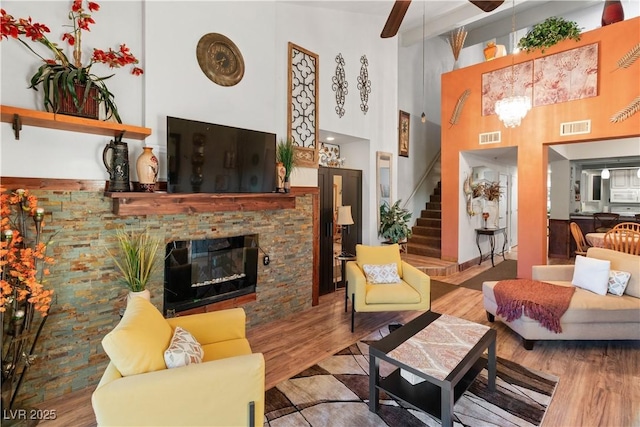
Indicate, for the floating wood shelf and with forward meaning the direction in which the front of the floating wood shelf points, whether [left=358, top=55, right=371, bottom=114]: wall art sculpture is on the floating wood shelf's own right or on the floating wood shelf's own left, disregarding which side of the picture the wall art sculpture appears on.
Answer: on the floating wood shelf's own left

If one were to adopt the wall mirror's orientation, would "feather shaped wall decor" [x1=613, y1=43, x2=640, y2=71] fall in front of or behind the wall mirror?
in front

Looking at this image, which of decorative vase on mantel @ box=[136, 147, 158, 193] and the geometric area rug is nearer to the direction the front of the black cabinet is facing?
the geometric area rug

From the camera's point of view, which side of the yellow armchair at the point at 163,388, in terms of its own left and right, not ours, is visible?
right

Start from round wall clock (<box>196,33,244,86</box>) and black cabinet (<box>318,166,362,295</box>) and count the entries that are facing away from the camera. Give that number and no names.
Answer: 0

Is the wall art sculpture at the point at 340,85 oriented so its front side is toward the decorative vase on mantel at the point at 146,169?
no

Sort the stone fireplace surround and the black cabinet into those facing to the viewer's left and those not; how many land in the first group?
0

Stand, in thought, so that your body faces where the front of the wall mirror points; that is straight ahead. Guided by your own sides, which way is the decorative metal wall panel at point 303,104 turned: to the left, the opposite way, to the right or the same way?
the same way

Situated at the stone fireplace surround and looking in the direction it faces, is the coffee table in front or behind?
in front

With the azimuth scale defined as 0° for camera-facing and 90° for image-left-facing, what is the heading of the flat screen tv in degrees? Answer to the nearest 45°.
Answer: approximately 315°

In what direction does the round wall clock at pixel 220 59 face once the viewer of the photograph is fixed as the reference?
facing the viewer and to the right of the viewer

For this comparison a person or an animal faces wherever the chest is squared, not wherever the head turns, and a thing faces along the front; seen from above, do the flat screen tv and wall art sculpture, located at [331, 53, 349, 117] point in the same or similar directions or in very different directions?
same or similar directions
